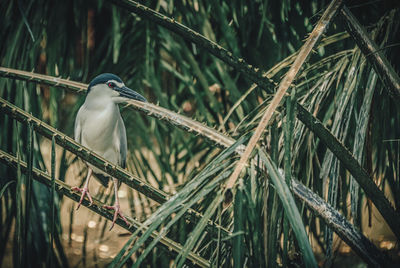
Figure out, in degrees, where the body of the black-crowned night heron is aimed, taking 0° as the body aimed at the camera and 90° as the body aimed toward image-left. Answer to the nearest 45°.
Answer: approximately 0°
